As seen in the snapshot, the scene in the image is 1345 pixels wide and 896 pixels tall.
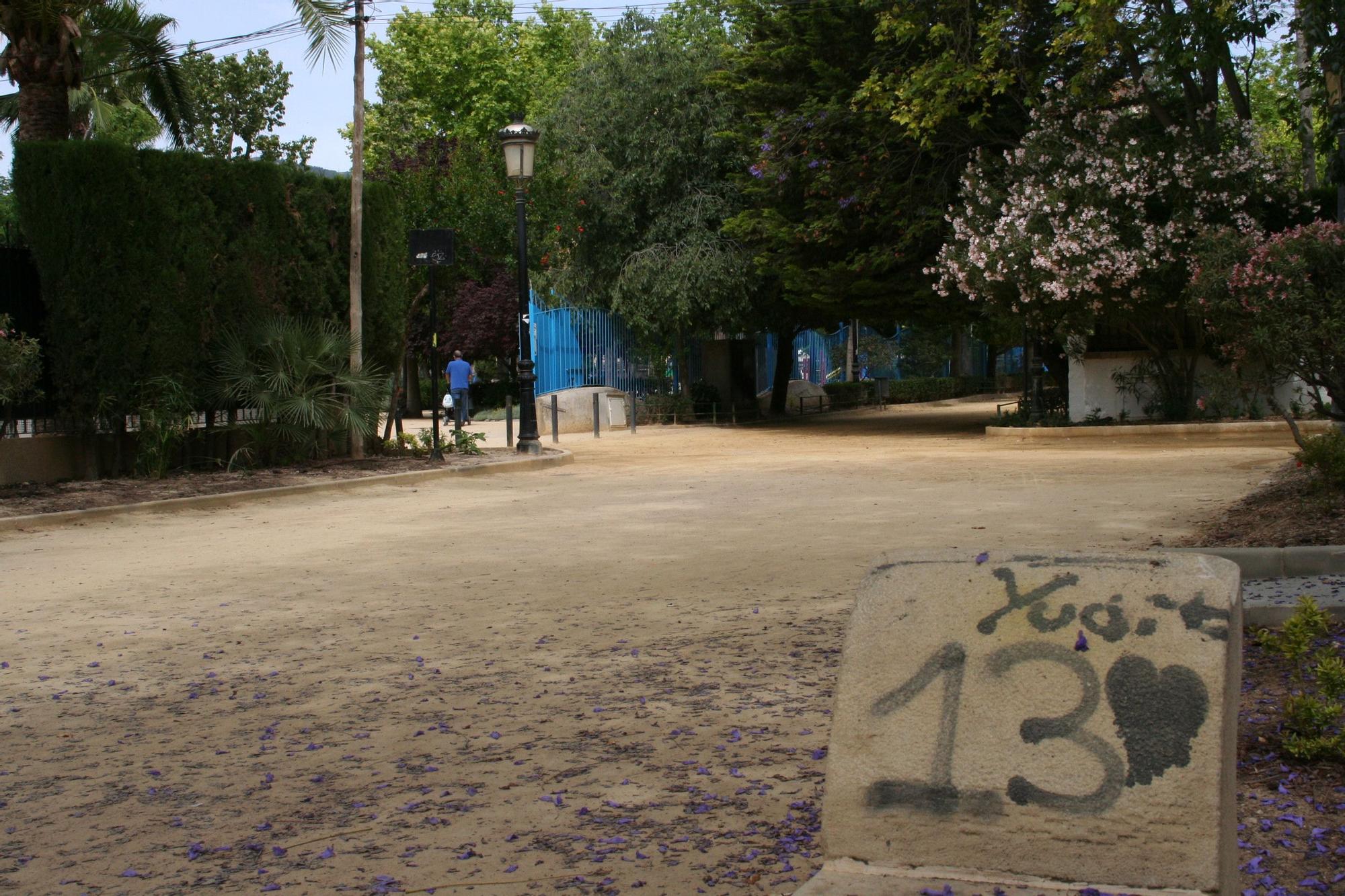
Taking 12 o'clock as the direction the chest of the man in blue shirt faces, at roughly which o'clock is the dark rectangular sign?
The dark rectangular sign is roughly at 6 o'clock from the man in blue shirt.

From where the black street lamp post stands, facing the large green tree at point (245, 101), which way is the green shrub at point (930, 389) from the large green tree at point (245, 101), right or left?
right

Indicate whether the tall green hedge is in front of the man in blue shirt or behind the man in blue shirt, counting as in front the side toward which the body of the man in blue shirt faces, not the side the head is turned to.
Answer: behind

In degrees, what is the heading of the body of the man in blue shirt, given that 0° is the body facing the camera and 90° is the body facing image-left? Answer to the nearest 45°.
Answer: approximately 180°

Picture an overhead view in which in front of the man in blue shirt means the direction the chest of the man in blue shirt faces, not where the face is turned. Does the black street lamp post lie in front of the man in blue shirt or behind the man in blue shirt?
behind

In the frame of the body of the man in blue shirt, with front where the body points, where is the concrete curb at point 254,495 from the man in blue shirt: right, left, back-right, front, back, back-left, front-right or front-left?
back

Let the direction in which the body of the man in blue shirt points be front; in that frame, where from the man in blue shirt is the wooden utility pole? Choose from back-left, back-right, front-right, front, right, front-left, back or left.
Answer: back

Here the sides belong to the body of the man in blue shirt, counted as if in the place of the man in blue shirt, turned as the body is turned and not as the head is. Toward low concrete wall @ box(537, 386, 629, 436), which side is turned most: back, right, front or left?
right

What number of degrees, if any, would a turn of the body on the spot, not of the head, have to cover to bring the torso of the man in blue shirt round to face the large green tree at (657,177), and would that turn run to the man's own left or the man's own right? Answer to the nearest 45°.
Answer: approximately 90° to the man's own right

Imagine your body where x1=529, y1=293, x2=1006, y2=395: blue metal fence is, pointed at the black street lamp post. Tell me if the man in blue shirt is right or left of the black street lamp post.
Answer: right

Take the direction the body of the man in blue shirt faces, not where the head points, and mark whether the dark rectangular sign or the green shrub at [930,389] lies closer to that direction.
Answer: the green shrub

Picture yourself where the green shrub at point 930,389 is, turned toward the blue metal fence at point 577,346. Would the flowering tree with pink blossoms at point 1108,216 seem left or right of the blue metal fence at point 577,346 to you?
left

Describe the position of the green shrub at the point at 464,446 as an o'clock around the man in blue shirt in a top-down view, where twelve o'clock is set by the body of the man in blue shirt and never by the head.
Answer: The green shrub is roughly at 6 o'clock from the man in blue shirt.

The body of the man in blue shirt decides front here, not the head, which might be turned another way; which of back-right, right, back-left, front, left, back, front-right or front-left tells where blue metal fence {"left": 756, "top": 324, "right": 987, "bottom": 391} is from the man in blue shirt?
front-right
